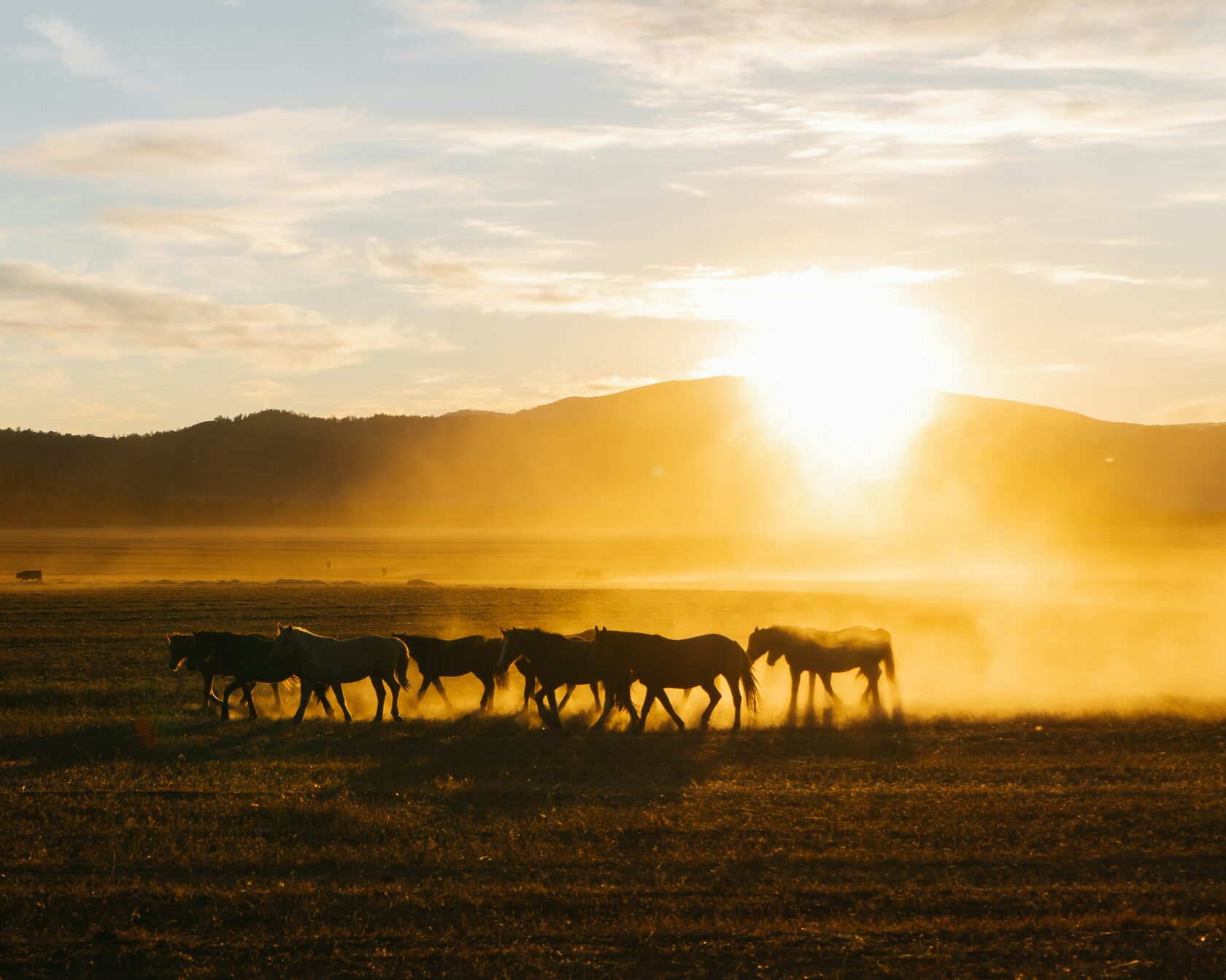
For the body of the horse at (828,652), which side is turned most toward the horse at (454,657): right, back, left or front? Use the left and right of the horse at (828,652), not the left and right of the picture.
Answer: front

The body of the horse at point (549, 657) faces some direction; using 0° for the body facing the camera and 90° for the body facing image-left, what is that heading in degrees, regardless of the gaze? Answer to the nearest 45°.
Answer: approximately 90°

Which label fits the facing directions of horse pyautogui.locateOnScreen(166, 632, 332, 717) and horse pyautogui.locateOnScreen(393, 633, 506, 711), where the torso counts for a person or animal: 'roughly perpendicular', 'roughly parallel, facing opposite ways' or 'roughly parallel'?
roughly parallel

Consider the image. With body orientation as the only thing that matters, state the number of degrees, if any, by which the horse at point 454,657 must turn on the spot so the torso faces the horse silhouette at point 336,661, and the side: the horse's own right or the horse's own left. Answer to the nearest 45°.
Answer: approximately 45° to the horse's own left

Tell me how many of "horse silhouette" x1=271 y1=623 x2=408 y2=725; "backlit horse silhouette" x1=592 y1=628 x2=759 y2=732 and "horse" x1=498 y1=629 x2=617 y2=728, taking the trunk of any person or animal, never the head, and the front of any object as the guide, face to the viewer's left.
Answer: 3

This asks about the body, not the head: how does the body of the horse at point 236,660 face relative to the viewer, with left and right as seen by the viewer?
facing to the left of the viewer

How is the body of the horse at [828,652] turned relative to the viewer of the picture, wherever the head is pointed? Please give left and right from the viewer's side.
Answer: facing to the left of the viewer

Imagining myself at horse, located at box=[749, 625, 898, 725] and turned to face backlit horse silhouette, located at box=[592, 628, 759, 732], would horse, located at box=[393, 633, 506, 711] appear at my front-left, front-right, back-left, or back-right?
front-right

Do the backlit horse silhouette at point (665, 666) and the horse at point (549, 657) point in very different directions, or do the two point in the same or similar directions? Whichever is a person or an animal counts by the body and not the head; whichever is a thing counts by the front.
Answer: same or similar directions

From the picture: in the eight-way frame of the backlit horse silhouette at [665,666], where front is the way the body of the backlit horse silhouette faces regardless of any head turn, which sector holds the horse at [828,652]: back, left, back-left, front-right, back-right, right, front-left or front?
back-right

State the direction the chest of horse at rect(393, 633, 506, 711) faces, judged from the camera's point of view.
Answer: to the viewer's left

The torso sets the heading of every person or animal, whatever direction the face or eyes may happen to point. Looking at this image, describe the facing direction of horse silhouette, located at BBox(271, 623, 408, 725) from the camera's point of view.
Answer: facing to the left of the viewer

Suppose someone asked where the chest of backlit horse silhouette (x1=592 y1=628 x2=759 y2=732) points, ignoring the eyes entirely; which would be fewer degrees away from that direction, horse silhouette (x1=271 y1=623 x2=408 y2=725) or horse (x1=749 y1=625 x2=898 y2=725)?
the horse silhouette

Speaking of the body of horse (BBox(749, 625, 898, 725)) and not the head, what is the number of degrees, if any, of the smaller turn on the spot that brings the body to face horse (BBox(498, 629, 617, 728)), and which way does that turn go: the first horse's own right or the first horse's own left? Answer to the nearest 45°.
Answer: approximately 45° to the first horse's own left
